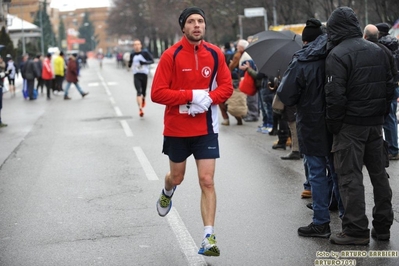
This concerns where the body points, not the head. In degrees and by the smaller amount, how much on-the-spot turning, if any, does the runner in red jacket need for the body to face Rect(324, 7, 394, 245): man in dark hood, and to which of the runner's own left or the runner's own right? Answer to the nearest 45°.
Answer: approximately 90° to the runner's own left

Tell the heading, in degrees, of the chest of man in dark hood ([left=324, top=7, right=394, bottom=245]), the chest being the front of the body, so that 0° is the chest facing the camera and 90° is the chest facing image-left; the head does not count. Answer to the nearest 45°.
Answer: approximately 135°

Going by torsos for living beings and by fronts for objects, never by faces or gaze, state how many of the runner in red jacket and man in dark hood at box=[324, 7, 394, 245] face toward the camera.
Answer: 1

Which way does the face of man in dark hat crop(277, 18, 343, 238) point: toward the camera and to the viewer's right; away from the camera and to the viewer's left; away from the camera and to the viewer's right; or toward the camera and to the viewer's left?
away from the camera and to the viewer's left

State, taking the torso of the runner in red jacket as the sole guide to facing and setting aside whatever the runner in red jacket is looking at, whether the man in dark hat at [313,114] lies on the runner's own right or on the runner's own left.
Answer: on the runner's own left

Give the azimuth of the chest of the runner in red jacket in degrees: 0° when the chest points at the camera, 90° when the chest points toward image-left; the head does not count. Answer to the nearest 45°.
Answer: approximately 0°
